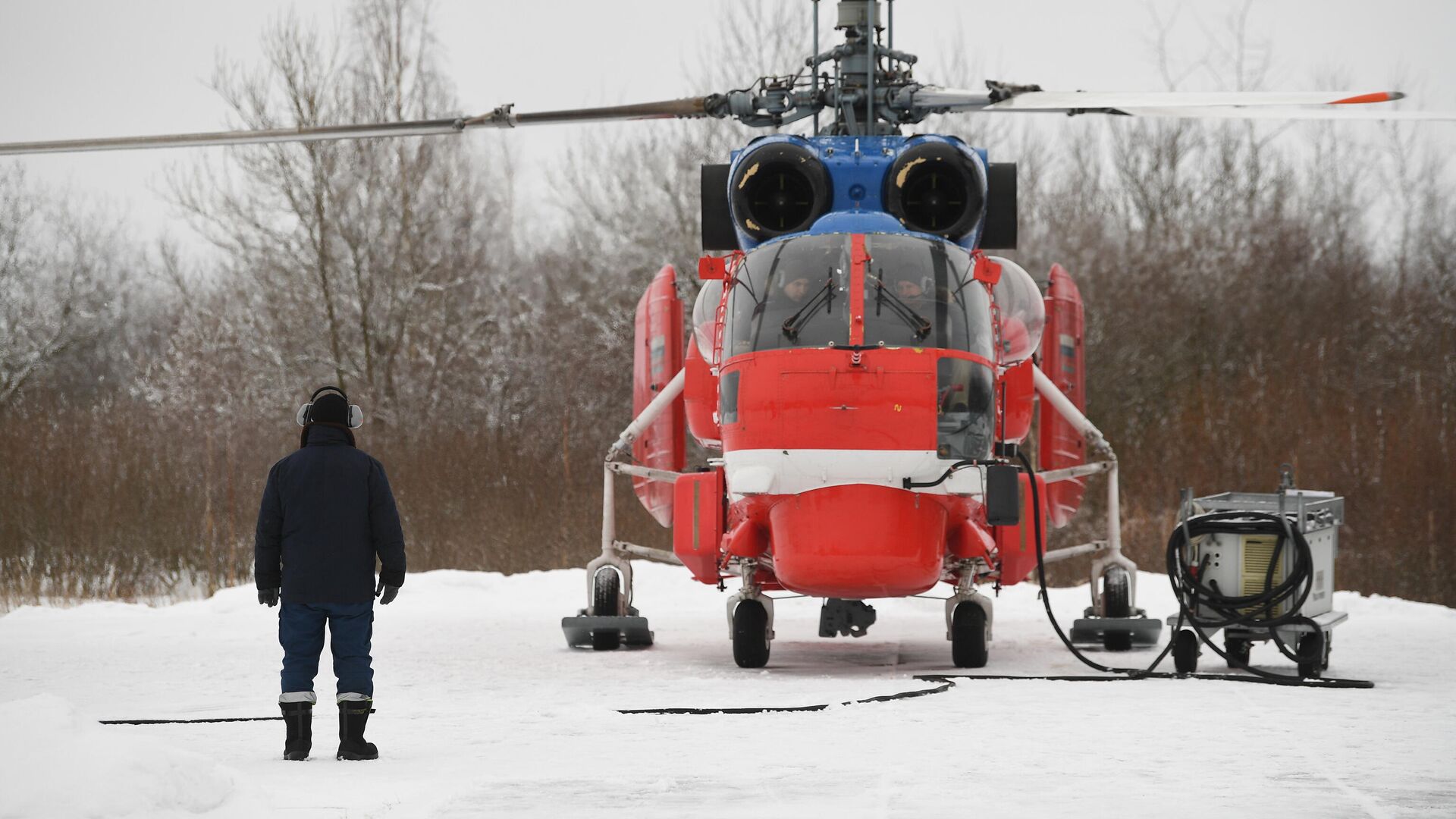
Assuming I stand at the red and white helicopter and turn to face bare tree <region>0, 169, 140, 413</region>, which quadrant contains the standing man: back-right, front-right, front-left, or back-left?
back-left

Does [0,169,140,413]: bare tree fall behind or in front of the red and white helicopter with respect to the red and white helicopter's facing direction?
behind

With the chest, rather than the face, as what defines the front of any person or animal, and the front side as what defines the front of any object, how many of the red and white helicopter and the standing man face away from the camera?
1

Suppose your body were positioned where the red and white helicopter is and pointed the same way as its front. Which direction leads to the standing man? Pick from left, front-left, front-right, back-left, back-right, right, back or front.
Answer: front-right

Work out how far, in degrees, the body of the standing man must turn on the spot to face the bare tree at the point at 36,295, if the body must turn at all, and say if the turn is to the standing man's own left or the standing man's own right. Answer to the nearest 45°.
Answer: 0° — they already face it

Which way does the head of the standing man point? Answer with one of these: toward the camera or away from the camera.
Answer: away from the camera

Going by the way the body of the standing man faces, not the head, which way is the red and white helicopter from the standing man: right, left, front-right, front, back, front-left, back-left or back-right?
front-right

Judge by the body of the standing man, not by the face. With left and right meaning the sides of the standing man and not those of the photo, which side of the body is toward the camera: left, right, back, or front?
back

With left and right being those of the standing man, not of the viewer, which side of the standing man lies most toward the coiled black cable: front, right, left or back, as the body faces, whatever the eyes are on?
right

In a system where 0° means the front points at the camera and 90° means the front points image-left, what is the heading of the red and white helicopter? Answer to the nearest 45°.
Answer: approximately 0°

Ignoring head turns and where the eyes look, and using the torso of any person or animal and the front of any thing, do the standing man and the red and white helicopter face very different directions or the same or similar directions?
very different directions
